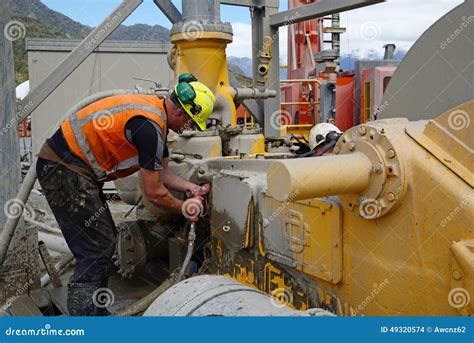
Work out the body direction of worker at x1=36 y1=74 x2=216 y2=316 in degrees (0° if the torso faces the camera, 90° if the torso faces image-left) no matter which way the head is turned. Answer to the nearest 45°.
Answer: approximately 270°

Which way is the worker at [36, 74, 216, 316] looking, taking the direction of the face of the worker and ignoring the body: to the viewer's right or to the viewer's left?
to the viewer's right

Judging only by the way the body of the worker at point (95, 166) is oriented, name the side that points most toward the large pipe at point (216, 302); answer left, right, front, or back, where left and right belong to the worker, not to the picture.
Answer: right

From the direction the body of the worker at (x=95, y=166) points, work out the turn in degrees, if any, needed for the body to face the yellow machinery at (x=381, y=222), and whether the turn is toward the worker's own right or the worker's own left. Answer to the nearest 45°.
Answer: approximately 45° to the worker's own right

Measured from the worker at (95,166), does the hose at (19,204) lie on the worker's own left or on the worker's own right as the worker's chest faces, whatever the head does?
on the worker's own left

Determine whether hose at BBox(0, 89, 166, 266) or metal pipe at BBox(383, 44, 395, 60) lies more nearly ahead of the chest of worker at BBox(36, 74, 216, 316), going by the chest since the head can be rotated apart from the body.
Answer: the metal pipe

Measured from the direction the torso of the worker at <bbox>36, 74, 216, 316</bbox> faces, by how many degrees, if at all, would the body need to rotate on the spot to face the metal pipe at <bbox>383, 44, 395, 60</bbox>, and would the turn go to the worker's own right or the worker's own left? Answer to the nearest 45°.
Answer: approximately 45° to the worker's own left

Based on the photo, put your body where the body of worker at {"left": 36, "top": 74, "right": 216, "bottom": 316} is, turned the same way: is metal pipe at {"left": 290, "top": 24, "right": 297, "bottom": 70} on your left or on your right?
on your left
